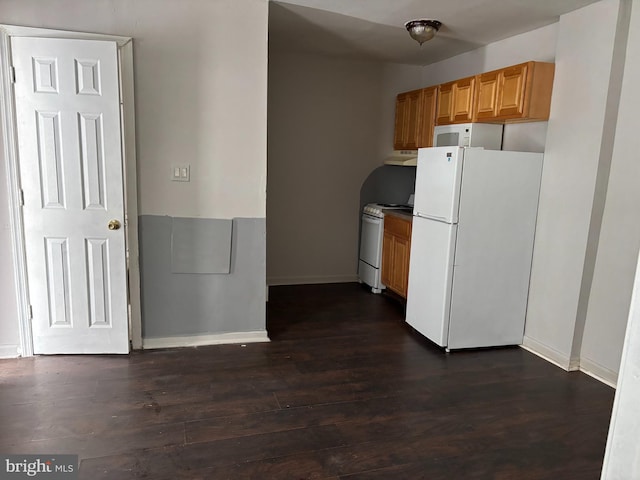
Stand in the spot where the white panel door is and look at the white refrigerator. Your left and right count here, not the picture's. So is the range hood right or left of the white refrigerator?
left

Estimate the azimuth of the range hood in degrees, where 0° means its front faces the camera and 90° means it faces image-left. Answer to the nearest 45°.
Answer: approximately 45°

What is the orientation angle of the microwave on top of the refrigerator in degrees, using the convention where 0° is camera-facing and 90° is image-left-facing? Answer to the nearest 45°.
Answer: approximately 45°
